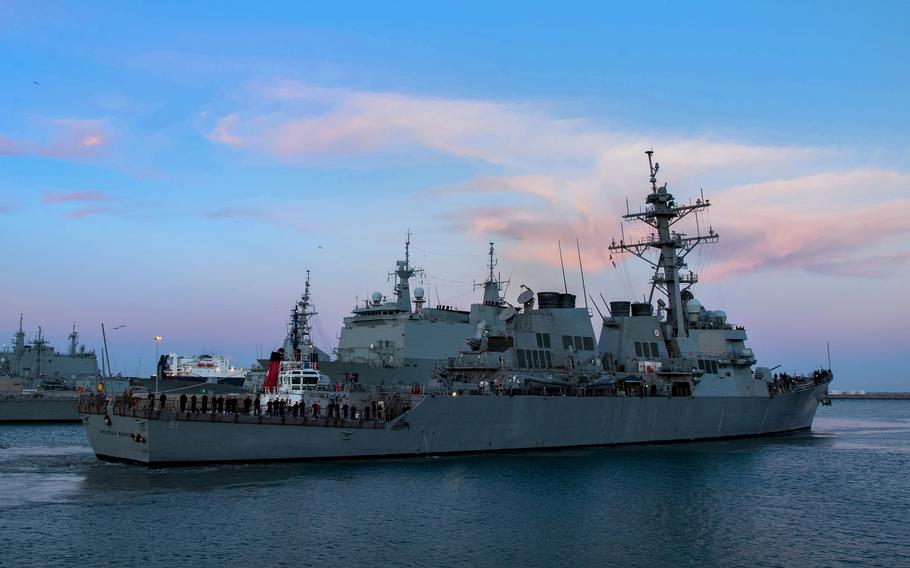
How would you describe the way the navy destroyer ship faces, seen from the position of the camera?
facing away from the viewer and to the right of the viewer
